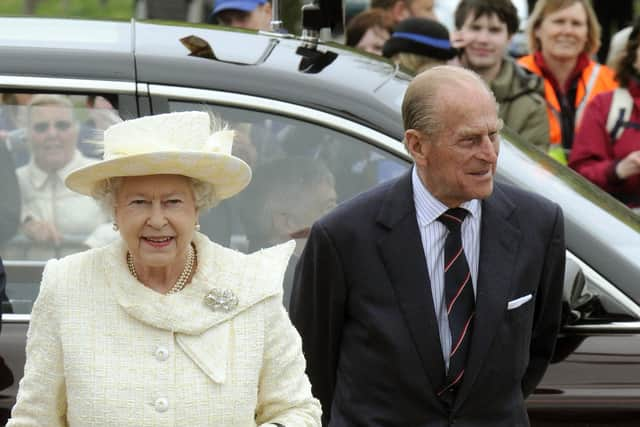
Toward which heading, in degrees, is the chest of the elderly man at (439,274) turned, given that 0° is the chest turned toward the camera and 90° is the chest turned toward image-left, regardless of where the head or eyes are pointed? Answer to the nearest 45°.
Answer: approximately 315°

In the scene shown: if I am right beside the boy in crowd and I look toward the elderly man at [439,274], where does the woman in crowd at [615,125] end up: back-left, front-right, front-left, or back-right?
front-left

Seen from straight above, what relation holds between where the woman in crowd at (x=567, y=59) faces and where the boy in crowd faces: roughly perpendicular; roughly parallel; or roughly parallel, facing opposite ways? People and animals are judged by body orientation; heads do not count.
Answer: roughly parallel

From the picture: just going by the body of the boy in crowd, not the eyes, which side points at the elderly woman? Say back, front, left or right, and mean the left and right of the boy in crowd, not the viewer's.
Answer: front

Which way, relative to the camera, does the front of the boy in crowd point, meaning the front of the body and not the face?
toward the camera

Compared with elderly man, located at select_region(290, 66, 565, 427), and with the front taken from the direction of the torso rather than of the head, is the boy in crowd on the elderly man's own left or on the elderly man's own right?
on the elderly man's own left

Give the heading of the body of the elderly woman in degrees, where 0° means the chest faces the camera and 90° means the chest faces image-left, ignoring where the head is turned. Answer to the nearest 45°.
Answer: approximately 0°

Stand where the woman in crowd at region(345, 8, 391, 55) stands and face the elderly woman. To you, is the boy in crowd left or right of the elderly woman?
left

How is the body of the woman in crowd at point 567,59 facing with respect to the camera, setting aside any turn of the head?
toward the camera

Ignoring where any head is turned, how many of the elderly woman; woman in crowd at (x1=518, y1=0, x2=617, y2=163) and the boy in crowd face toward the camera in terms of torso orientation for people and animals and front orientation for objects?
3

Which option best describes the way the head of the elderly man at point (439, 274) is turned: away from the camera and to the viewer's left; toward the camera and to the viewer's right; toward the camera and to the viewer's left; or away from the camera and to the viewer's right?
toward the camera and to the viewer's right

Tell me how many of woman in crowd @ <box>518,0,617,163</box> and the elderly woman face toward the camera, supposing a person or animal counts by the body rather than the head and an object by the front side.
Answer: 2
